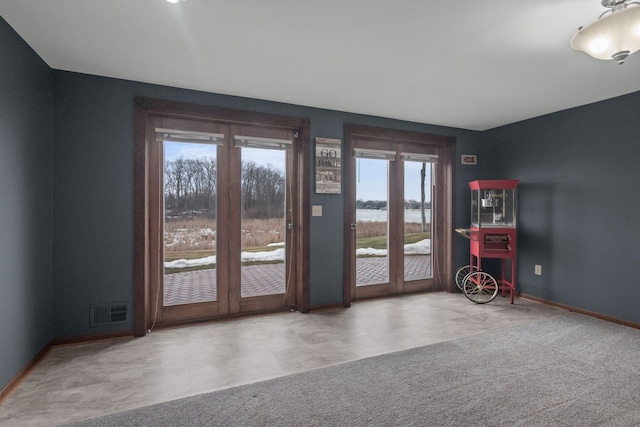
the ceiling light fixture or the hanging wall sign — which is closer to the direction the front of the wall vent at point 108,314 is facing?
the ceiling light fixture

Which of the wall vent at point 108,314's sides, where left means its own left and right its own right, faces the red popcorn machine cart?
left

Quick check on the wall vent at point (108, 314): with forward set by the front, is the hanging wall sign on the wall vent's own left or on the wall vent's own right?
on the wall vent's own left

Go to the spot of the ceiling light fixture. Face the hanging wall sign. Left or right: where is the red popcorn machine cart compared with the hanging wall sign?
right

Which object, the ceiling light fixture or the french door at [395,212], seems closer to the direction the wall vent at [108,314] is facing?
the ceiling light fixture

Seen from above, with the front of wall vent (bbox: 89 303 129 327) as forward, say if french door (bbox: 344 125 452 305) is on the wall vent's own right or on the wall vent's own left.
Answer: on the wall vent's own left

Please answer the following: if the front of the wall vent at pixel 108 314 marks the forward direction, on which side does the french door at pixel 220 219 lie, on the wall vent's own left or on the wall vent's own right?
on the wall vent's own left

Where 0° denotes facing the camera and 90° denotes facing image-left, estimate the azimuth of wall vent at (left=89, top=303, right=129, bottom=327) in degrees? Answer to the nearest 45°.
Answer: approximately 0°
